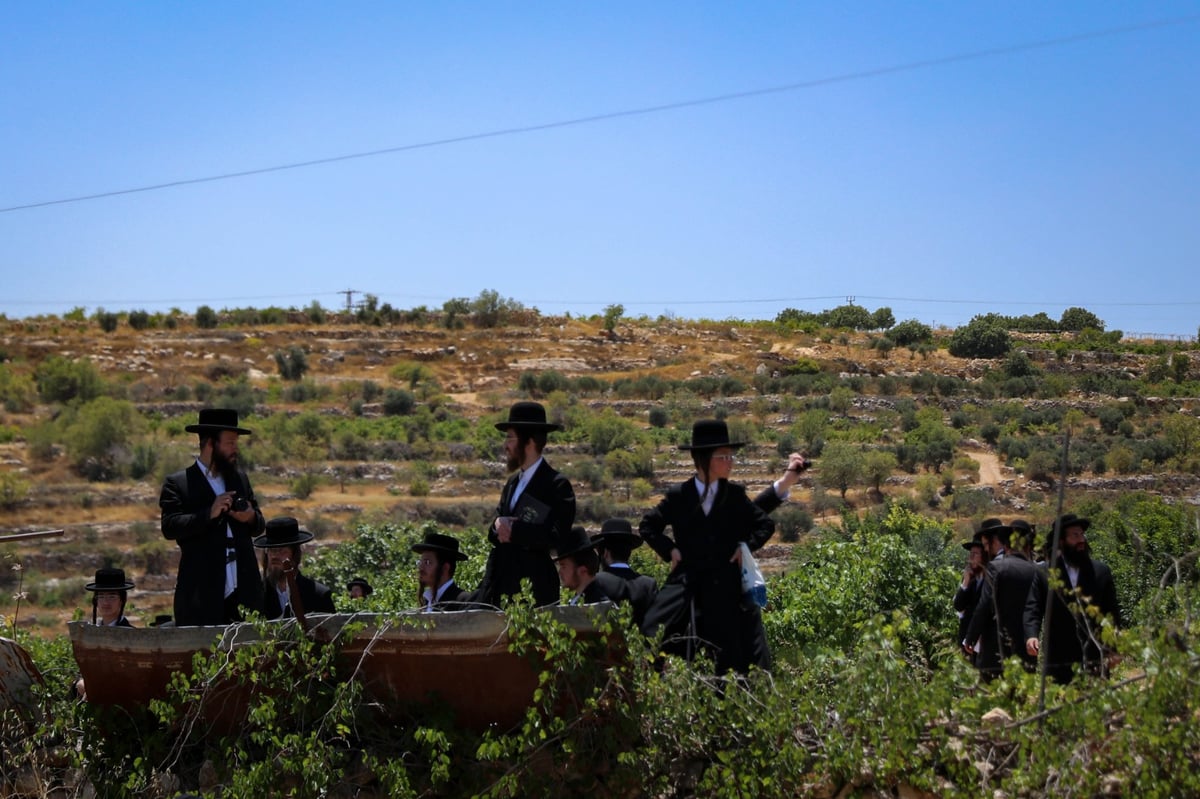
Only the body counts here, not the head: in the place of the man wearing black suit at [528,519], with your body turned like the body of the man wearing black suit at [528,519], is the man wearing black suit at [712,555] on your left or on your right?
on your left

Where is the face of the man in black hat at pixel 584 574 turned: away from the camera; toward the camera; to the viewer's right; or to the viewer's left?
to the viewer's left

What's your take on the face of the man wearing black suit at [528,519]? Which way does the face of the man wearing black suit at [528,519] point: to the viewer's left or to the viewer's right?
to the viewer's left

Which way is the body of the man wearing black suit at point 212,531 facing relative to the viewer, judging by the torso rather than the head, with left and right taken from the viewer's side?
facing the viewer and to the right of the viewer

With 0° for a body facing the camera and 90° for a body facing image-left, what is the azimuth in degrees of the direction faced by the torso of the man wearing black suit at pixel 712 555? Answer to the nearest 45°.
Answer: approximately 0°

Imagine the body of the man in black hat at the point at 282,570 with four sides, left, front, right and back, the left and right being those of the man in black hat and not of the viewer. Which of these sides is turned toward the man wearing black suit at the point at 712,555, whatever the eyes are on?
left

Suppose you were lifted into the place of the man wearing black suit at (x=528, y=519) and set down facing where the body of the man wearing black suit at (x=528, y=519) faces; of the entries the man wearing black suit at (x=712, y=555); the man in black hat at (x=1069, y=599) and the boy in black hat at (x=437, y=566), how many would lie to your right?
1

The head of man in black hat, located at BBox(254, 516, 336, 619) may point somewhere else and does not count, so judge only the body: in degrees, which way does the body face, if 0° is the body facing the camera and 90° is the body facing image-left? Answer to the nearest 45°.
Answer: approximately 45°

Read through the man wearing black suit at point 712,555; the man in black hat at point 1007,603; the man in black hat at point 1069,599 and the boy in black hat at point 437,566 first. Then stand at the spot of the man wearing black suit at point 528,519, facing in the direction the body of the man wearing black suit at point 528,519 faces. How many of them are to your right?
1

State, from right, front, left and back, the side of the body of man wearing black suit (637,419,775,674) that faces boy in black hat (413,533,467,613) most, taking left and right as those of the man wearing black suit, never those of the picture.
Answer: right

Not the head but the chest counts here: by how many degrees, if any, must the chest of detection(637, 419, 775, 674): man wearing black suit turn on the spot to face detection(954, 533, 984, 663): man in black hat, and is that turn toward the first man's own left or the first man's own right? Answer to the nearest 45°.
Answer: approximately 135° to the first man's own left

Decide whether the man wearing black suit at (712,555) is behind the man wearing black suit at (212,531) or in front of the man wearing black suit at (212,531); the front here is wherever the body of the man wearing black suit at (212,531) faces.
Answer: in front
